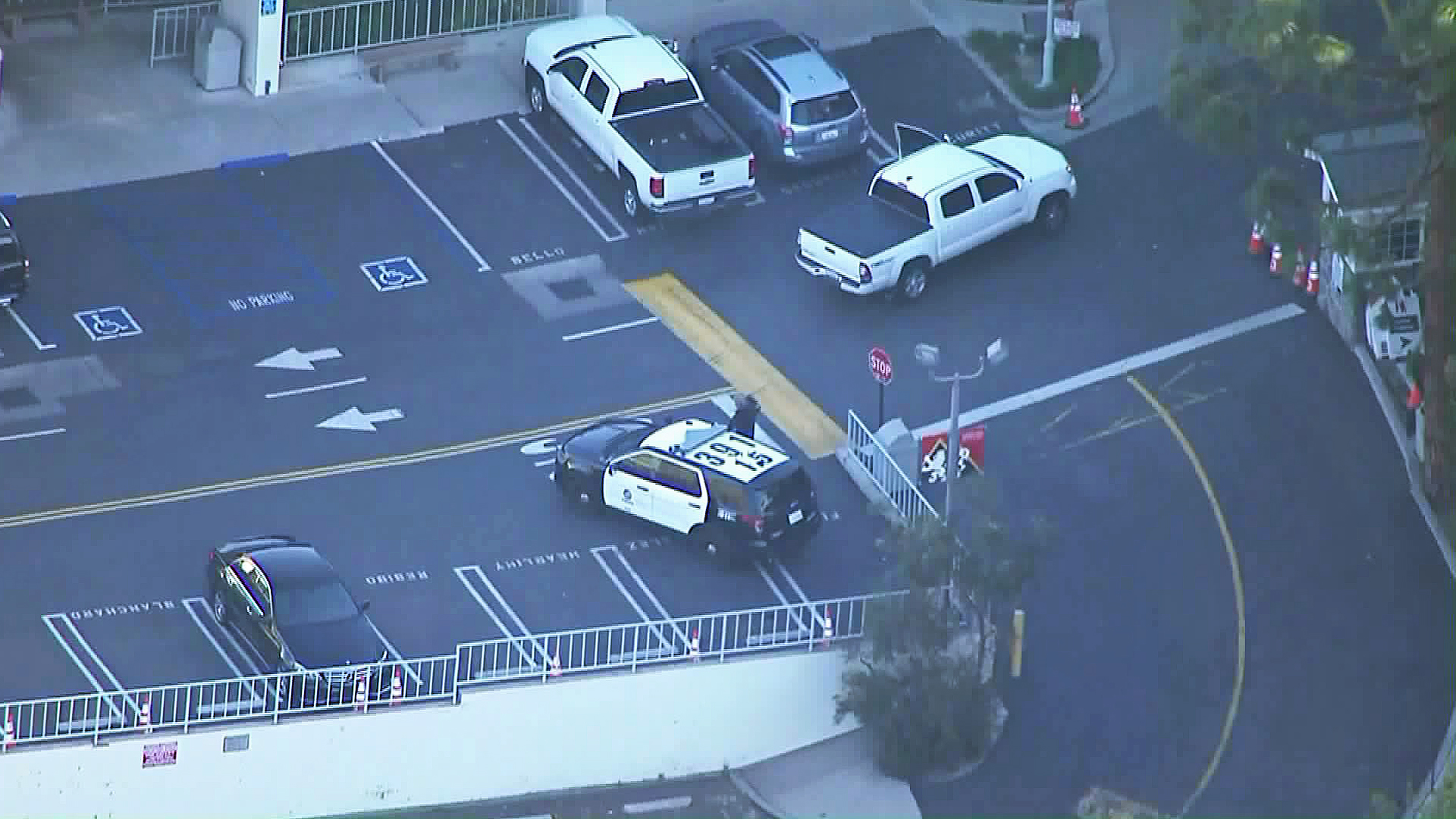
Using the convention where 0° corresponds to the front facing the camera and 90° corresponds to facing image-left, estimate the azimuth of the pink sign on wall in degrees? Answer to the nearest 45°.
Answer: approximately 0°

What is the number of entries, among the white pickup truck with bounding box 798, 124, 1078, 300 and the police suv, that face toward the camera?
0

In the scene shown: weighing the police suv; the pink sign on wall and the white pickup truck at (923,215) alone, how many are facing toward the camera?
1

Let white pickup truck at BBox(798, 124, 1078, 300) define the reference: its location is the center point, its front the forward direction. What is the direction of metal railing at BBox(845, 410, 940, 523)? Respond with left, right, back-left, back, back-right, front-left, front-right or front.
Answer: back-right

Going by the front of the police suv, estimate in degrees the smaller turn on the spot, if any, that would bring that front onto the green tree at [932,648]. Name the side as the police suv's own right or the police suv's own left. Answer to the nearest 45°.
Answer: approximately 180°

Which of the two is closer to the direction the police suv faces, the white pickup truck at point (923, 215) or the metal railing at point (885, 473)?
the white pickup truck

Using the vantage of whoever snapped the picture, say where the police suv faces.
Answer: facing away from the viewer and to the left of the viewer
